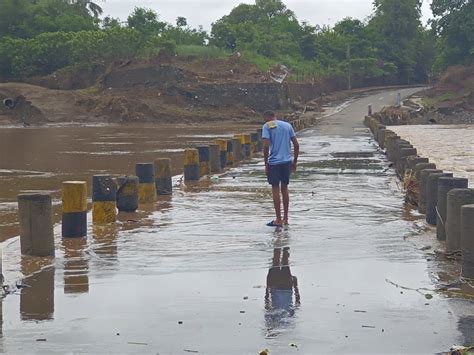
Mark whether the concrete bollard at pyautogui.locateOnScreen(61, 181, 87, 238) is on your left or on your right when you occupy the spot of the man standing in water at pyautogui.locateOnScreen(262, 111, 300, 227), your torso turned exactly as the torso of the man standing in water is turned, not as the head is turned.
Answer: on your left

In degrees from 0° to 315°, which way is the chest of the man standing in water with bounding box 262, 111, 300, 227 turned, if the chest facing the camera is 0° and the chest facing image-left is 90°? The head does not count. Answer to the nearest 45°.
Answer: approximately 135°

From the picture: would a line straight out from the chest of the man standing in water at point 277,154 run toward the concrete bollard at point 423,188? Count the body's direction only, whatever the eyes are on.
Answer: no

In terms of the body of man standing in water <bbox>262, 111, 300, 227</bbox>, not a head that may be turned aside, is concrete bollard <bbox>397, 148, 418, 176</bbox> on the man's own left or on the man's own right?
on the man's own right

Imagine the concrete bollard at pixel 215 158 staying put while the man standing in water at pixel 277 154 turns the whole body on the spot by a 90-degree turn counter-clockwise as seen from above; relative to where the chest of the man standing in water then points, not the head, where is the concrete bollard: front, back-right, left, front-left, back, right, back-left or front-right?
back-right

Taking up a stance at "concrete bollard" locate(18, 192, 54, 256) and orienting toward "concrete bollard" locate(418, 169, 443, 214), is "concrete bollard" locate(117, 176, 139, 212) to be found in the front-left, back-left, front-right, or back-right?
front-left

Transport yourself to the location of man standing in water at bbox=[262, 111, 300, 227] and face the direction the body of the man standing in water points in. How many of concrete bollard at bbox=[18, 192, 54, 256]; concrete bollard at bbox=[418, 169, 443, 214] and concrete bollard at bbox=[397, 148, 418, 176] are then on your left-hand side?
1

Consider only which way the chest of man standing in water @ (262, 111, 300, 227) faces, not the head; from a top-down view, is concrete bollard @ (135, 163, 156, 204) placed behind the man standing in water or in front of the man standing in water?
in front

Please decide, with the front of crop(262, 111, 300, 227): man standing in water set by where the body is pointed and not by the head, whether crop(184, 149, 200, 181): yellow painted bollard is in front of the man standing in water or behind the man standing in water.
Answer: in front

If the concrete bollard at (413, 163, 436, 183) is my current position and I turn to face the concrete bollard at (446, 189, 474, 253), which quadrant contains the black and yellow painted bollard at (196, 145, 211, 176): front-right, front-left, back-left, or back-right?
back-right

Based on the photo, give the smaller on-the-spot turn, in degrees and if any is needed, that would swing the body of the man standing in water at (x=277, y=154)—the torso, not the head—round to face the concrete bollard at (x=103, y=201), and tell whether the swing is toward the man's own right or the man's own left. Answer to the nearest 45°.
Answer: approximately 45° to the man's own left

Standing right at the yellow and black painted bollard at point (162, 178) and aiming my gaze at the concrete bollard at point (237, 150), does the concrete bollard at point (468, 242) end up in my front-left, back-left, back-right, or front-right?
back-right

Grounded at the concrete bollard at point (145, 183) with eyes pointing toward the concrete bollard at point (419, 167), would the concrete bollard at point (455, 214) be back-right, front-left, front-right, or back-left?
front-right

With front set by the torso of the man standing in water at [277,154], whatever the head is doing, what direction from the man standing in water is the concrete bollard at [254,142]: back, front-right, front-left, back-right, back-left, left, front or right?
front-right
